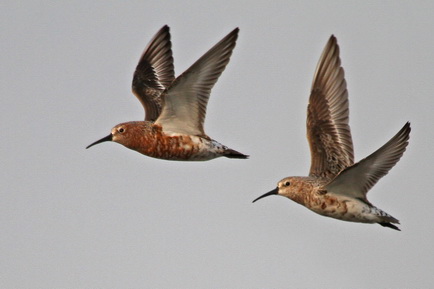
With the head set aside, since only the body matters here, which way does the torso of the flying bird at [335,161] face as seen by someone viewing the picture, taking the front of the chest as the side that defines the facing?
to the viewer's left

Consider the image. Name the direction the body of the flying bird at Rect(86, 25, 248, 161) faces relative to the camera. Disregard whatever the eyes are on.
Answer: to the viewer's left

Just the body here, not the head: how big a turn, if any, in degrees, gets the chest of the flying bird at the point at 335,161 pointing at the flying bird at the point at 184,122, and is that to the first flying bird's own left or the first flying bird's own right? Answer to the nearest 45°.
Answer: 0° — it already faces it

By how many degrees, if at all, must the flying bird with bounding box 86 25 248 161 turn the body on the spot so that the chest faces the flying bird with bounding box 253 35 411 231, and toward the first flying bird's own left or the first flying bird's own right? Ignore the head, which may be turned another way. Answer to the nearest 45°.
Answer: approximately 180°

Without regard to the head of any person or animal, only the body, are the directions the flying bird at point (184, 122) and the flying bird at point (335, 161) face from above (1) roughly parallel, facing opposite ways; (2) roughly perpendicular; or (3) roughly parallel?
roughly parallel

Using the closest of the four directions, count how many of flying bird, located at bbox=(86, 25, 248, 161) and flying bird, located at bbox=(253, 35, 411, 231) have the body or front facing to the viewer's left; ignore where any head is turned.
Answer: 2
